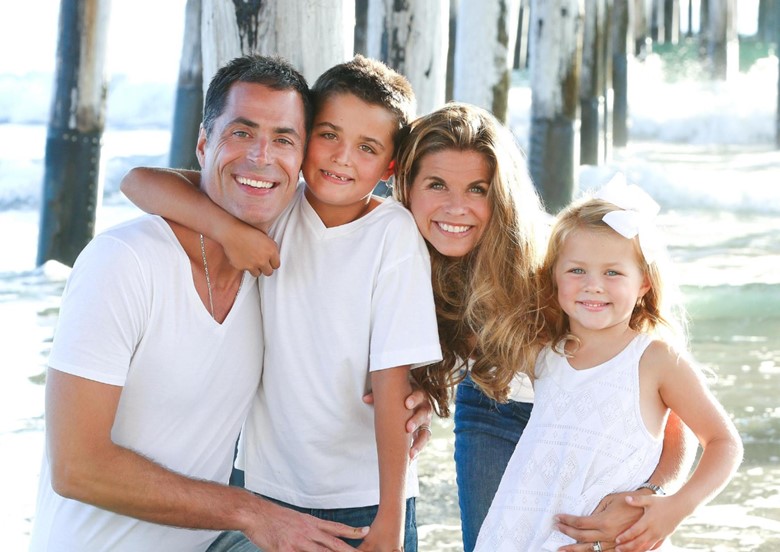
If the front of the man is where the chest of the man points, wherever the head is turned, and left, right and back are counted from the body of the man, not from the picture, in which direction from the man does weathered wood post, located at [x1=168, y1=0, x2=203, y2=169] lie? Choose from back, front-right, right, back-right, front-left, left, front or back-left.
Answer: back-left

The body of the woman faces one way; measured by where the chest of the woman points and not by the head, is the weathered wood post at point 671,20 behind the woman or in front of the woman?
behind

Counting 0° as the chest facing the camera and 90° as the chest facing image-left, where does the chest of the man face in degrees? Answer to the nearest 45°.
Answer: approximately 315°

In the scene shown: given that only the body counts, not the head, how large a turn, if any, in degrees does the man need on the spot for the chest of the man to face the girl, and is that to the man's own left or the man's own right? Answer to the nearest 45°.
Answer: approximately 45° to the man's own left

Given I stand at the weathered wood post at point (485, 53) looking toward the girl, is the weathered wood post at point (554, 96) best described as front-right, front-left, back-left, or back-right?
back-left

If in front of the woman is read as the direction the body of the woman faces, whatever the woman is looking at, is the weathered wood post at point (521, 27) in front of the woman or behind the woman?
behind

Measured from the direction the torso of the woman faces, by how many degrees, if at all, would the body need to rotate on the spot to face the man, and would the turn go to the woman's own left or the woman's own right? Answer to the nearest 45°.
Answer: approximately 45° to the woman's own right

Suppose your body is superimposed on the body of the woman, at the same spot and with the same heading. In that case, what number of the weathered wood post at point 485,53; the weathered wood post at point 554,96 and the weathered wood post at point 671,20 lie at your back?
3

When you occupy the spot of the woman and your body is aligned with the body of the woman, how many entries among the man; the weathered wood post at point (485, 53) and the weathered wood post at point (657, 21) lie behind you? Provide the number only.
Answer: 2
